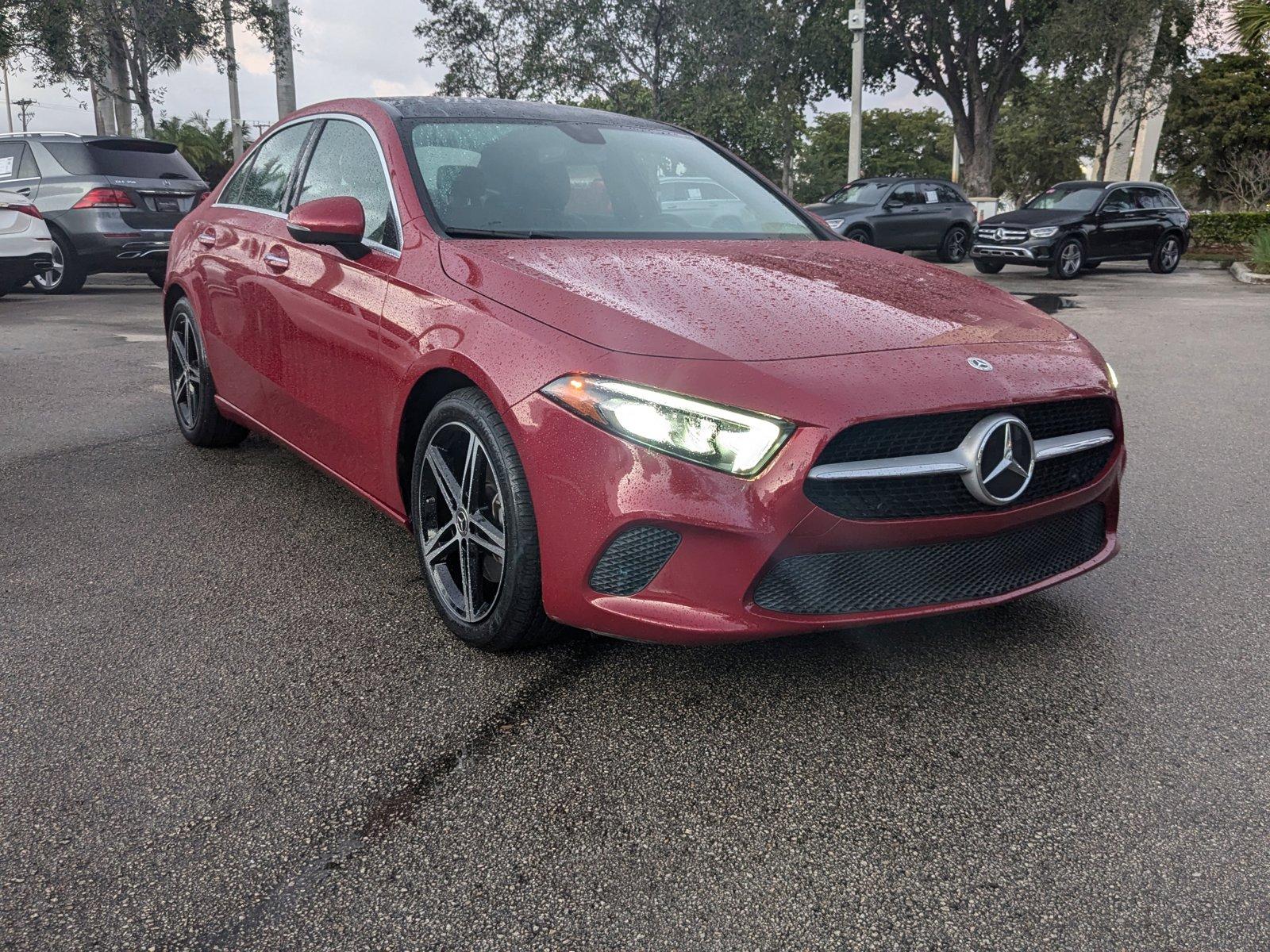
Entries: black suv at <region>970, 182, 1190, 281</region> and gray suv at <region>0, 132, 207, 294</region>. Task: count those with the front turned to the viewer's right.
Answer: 0

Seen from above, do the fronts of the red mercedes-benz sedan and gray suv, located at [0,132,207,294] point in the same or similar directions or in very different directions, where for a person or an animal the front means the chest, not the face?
very different directions

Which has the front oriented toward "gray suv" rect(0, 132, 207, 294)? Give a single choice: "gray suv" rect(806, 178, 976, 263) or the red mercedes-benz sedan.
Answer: "gray suv" rect(806, 178, 976, 263)

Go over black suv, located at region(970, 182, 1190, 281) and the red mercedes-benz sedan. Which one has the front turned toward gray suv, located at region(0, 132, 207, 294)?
the black suv

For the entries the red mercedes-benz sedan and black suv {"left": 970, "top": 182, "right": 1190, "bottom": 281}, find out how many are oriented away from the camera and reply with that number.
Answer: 0

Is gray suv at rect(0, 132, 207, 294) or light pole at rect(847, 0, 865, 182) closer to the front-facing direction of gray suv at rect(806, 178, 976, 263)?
the gray suv

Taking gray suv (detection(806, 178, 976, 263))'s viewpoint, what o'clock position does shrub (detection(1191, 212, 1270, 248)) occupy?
The shrub is roughly at 6 o'clock from the gray suv.

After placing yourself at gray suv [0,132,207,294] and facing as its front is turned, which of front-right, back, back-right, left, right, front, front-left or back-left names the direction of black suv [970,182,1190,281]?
back-right

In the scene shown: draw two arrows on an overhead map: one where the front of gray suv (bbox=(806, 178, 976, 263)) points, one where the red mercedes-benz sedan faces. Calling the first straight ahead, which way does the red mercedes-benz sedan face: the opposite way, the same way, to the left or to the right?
to the left

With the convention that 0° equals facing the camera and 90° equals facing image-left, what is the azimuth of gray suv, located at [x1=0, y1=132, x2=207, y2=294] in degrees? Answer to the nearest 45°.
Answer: approximately 135°

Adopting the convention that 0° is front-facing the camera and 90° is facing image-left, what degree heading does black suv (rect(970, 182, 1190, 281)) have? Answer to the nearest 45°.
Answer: approximately 45°
